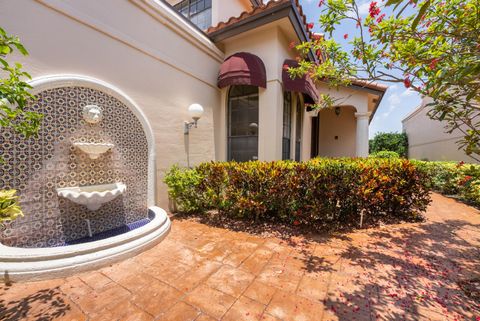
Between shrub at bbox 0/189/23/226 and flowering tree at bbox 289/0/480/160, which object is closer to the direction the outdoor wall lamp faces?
the flowering tree

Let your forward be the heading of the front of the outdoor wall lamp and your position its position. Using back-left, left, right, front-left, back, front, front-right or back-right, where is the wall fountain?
right

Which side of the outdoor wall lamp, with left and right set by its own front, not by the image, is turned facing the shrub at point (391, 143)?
left

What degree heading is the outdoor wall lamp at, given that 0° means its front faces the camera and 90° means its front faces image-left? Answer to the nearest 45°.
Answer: approximately 315°

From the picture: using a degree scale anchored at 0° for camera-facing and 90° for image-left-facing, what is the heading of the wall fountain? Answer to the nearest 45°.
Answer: approximately 315°

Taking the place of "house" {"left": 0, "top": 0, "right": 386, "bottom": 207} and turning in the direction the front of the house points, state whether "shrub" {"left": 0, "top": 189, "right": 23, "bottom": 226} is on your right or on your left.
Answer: on your right

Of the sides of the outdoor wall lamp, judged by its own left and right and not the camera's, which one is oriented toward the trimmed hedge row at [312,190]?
front

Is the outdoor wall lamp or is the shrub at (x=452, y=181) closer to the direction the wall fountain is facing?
the shrub

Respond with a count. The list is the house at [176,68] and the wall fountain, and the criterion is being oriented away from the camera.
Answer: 0
